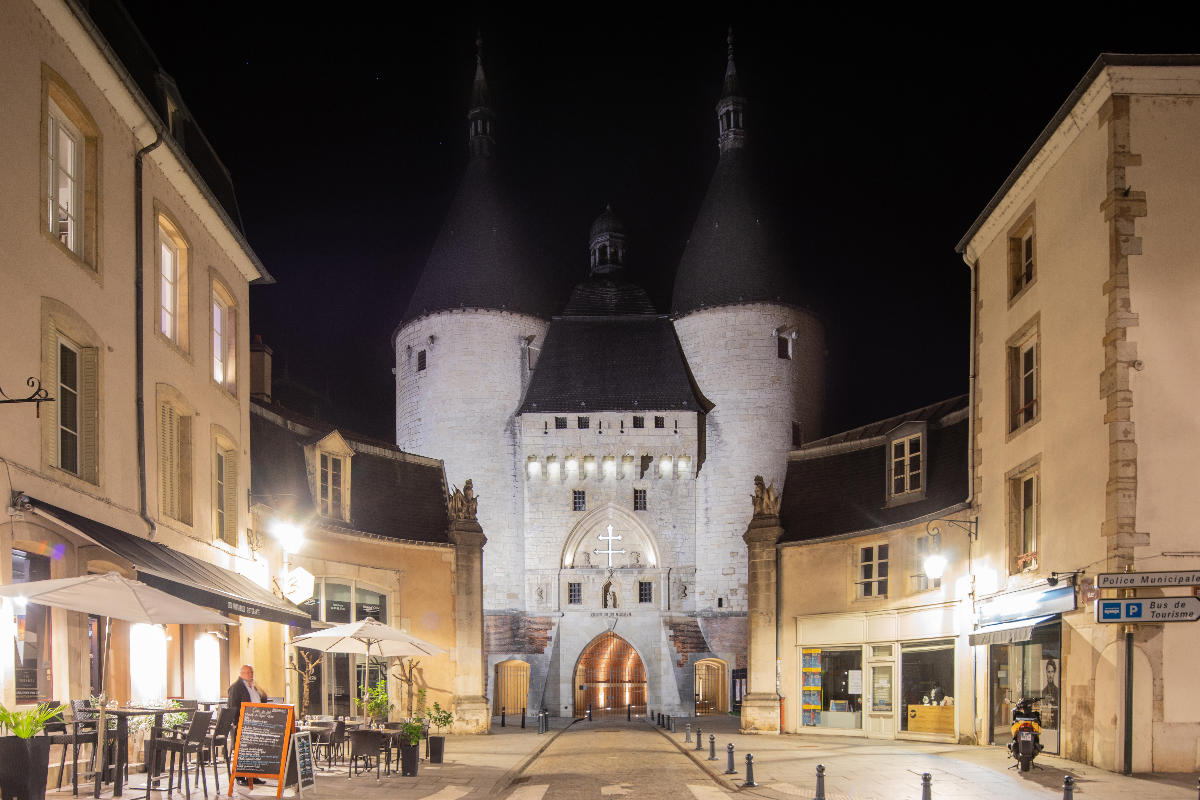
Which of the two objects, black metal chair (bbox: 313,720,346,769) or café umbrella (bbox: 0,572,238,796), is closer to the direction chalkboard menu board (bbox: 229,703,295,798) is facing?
the café umbrella

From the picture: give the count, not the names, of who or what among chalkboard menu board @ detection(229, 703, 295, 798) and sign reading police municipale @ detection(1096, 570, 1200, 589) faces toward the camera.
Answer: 2

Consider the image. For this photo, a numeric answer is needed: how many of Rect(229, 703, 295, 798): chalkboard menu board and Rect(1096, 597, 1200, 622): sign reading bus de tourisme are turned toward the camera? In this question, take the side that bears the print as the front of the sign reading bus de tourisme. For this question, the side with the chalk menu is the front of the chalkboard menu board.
2

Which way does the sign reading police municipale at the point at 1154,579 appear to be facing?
toward the camera

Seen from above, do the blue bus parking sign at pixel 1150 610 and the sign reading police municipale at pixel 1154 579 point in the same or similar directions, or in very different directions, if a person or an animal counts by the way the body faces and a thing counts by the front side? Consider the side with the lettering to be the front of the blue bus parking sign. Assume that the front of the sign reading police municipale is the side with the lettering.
same or similar directions

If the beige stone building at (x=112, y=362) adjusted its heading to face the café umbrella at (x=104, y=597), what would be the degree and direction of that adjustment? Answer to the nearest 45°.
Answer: approximately 45° to its right

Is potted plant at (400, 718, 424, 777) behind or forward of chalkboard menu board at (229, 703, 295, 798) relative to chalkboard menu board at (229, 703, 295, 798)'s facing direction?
behind

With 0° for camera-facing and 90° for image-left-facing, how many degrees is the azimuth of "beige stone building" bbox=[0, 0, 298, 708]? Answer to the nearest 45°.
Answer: approximately 315°

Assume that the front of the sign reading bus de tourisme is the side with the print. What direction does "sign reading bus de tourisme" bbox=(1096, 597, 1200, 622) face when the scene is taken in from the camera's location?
facing the viewer
